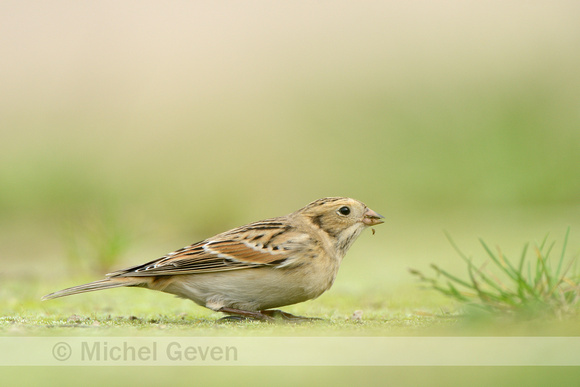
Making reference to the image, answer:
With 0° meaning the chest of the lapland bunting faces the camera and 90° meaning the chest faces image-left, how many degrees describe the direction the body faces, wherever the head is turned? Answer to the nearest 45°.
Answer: approximately 270°
